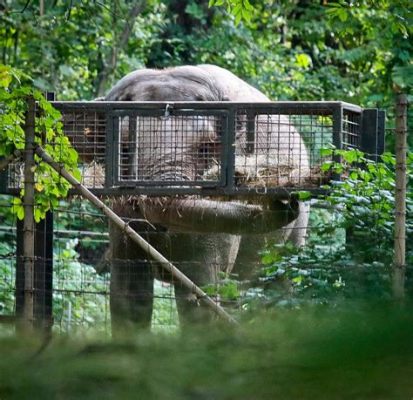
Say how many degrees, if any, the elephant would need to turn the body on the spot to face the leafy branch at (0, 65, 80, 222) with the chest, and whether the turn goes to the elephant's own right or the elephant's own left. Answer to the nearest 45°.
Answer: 0° — it already faces it

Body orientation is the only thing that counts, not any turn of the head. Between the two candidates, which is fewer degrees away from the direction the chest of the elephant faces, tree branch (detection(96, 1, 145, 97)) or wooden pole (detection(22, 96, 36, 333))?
the wooden pole

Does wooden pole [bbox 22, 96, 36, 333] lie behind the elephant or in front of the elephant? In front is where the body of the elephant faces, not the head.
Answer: in front

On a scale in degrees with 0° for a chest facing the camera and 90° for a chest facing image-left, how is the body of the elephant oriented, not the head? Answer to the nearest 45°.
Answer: approximately 45°

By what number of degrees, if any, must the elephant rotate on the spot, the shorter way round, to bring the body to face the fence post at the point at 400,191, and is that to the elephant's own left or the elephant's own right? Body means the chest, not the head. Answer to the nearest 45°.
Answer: approximately 90° to the elephant's own left

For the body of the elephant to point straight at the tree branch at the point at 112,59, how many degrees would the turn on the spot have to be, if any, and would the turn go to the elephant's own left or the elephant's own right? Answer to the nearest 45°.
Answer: approximately 135° to the elephant's own right

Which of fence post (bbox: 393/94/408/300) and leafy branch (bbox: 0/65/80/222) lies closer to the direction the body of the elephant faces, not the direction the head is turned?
the leafy branch
